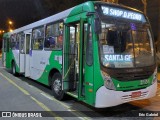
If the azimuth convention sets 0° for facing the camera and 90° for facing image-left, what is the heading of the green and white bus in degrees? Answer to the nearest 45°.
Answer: approximately 315°
